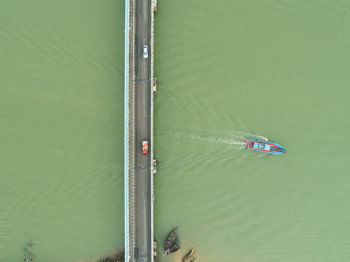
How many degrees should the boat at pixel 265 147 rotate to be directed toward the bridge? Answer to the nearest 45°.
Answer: approximately 180°

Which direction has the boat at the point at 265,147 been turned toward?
to the viewer's right

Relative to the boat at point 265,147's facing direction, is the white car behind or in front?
behind
